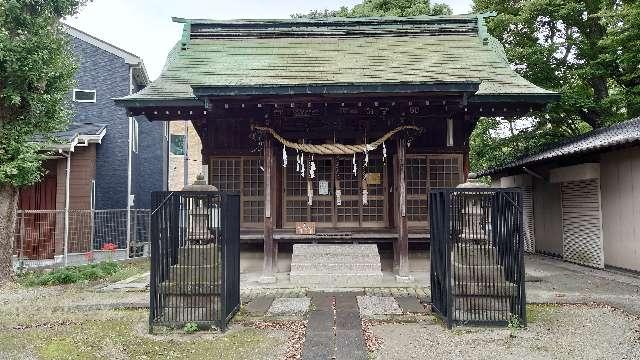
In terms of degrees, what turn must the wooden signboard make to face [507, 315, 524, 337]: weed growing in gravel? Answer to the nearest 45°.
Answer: approximately 45° to its left

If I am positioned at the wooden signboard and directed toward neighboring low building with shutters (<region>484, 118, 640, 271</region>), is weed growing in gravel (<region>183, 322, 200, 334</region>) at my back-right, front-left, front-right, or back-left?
back-right

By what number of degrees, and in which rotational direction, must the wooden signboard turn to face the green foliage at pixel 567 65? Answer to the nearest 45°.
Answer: approximately 135° to its left

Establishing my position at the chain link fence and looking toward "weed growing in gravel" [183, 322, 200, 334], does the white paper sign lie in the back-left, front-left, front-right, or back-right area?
front-left

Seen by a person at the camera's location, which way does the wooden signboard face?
facing the viewer

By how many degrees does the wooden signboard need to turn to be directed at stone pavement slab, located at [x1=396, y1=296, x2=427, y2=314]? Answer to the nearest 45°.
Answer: approximately 45° to its left

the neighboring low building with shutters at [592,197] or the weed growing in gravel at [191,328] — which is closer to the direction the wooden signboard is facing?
the weed growing in gravel

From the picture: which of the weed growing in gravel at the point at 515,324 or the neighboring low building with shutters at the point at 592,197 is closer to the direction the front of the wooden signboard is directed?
the weed growing in gravel

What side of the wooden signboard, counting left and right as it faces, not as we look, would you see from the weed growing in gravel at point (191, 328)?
front

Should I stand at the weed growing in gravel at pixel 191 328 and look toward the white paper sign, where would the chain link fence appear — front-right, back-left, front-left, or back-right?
front-left

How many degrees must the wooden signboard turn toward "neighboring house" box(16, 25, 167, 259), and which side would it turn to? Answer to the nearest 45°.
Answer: approximately 135° to its right

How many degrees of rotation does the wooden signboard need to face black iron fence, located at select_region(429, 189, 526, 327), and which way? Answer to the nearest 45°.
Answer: approximately 45° to its left
